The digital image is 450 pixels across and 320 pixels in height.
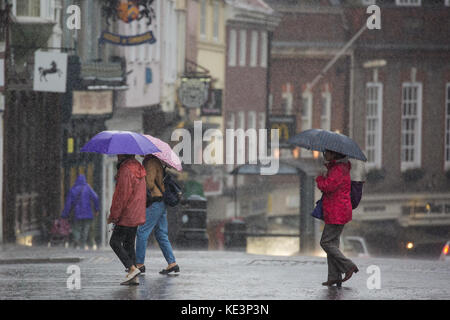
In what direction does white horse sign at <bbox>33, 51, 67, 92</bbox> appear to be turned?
toward the camera

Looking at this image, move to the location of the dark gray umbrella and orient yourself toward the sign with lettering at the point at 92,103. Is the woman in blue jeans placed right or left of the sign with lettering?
left

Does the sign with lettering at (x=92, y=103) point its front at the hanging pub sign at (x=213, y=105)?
no

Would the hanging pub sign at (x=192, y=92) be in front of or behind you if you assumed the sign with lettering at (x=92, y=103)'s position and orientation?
behind

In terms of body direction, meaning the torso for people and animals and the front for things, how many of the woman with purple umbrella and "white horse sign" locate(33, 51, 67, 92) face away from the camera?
0

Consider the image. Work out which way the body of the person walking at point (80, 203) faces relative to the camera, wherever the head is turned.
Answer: away from the camera

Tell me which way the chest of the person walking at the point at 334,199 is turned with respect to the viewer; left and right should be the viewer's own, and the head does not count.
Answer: facing to the left of the viewer

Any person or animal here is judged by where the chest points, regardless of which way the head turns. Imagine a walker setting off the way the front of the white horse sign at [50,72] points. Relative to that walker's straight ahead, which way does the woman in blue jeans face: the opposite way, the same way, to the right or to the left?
to the right

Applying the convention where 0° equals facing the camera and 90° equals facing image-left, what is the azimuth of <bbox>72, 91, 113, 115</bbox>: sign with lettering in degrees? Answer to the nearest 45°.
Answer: approximately 0°

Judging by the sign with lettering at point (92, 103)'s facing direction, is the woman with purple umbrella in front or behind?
in front

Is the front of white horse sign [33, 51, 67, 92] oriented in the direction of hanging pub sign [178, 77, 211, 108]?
no

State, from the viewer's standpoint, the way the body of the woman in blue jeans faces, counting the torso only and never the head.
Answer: to the viewer's left

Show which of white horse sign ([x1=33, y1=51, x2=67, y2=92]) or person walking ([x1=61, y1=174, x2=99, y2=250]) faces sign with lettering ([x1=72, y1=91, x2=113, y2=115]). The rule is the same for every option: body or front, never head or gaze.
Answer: the person walking

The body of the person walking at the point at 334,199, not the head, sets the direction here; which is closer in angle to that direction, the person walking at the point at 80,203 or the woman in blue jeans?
the woman in blue jeans

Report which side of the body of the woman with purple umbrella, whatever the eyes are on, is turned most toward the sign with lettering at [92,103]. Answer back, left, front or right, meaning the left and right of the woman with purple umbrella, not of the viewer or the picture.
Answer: right

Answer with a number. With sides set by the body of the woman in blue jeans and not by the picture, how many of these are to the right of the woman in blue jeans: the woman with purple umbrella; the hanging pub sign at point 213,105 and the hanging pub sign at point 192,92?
2

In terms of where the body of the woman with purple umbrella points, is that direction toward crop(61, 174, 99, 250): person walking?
no
